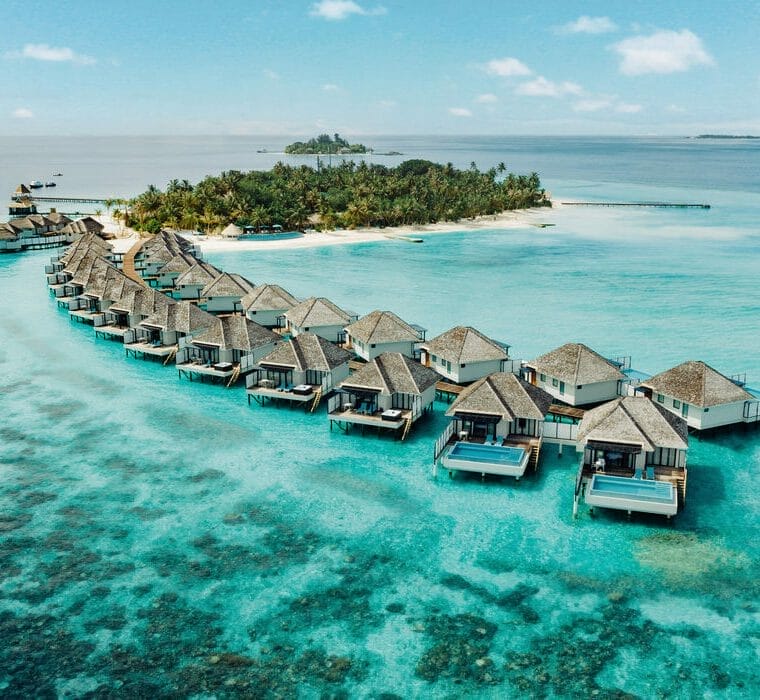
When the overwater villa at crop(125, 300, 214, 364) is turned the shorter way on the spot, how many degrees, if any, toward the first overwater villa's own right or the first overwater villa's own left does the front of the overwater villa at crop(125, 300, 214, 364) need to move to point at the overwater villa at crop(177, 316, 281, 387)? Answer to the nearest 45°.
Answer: approximately 90° to the first overwater villa's own left

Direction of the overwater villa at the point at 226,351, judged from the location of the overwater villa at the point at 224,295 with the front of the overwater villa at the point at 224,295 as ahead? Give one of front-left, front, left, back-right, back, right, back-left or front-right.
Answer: back-right

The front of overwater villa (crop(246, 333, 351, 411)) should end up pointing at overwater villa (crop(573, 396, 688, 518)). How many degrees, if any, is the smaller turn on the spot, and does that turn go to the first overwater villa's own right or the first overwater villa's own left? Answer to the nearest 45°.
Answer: approximately 90° to the first overwater villa's own left

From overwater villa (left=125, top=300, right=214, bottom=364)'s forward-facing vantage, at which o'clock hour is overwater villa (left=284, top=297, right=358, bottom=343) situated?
overwater villa (left=284, top=297, right=358, bottom=343) is roughly at 8 o'clock from overwater villa (left=125, top=300, right=214, bottom=364).

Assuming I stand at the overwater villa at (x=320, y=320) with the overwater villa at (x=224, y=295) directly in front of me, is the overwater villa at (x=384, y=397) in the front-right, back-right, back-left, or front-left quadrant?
back-left

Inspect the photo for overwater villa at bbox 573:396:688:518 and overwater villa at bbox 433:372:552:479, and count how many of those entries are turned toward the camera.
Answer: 2

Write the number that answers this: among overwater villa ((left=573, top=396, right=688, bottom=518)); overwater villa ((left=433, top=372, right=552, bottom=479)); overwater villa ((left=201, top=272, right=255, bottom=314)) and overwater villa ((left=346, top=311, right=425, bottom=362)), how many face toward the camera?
2

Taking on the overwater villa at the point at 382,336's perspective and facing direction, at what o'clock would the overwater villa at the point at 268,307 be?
the overwater villa at the point at 268,307 is roughly at 9 o'clock from the overwater villa at the point at 382,336.
